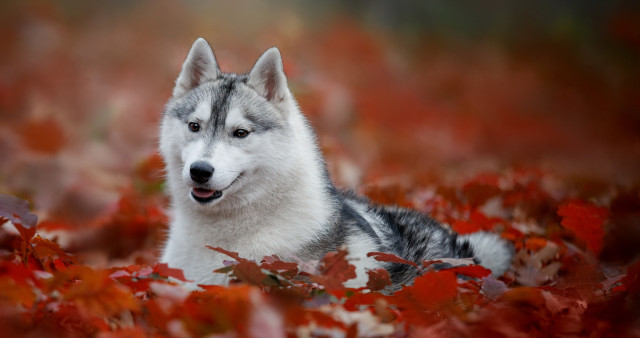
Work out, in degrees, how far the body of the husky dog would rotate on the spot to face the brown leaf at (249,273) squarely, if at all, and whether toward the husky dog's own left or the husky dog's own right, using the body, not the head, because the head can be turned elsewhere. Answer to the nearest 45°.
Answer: approximately 45° to the husky dog's own left

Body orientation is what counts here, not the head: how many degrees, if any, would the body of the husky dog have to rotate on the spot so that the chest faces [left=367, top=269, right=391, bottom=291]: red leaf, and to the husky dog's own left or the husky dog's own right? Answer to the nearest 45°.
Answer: approximately 90° to the husky dog's own left

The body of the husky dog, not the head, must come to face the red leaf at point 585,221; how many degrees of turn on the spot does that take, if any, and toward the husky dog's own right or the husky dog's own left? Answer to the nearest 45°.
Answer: approximately 135° to the husky dog's own left

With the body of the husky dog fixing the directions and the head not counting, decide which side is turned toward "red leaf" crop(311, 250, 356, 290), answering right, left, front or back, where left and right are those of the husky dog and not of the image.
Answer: left

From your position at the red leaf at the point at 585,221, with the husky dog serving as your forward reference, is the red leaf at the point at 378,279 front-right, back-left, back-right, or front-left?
front-left

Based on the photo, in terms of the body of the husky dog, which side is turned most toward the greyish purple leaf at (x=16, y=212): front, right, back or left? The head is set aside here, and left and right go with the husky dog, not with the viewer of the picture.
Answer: front

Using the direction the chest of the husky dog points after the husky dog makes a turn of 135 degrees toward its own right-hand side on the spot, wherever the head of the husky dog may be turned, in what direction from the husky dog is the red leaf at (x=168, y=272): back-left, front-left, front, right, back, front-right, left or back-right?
back

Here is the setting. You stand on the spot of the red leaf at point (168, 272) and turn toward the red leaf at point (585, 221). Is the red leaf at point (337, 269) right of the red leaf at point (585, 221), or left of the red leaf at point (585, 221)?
right

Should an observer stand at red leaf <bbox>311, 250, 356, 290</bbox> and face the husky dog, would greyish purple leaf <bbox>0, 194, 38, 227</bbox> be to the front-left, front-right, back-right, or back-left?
front-left

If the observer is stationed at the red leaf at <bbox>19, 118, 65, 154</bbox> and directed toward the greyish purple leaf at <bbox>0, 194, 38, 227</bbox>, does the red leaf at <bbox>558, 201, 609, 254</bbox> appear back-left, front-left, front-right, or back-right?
front-left

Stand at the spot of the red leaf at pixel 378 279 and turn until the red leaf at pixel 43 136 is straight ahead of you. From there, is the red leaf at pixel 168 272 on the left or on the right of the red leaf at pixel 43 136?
left

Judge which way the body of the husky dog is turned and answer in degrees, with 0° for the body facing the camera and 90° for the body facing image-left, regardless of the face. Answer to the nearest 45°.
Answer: approximately 45°

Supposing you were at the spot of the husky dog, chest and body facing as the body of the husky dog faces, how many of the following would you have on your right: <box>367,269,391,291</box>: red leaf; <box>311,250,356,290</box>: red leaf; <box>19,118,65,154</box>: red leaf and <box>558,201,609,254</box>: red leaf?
1

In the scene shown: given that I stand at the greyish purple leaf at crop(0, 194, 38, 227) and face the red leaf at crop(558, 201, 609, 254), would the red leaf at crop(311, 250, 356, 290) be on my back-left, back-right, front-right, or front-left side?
front-right

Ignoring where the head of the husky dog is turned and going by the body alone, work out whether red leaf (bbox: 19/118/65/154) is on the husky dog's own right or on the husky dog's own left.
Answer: on the husky dog's own right
